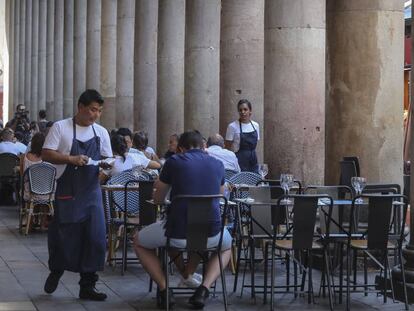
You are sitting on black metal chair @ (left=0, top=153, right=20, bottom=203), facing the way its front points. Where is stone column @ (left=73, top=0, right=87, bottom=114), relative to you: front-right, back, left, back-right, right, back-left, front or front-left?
front

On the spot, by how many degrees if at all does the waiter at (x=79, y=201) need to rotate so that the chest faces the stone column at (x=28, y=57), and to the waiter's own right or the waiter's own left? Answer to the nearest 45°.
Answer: approximately 135° to the waiter's own left

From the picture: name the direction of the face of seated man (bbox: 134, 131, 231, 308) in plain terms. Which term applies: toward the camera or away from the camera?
away from the camera

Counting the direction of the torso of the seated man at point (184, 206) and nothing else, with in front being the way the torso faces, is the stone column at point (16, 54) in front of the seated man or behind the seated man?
in front

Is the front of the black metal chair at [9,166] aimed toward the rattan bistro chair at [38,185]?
no

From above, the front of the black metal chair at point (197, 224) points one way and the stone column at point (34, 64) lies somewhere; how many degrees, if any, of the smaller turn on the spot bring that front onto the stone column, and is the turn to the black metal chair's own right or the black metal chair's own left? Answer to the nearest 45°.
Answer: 0° — it already faces it

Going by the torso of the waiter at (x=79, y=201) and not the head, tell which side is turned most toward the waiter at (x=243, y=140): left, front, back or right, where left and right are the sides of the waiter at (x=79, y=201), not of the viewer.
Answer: left

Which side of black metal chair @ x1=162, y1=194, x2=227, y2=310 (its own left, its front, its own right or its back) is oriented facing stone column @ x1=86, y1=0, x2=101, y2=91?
front

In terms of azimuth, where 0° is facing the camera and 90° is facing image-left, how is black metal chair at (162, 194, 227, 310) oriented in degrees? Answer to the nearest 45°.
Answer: approximately 180°

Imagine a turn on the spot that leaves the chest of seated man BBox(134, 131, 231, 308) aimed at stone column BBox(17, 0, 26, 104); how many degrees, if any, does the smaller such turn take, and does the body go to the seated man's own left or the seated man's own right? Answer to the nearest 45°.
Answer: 0° — they already face it

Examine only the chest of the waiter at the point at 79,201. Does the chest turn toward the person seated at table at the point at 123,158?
no

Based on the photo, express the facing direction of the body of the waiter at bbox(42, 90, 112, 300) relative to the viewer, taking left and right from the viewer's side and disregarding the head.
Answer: facing the viewer and to the right of the viewer

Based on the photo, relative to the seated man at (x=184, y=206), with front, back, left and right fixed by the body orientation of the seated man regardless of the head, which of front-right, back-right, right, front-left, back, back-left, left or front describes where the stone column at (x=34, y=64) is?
front

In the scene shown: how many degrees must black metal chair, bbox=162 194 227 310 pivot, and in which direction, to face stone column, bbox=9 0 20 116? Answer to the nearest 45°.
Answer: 0° — it already faces it
